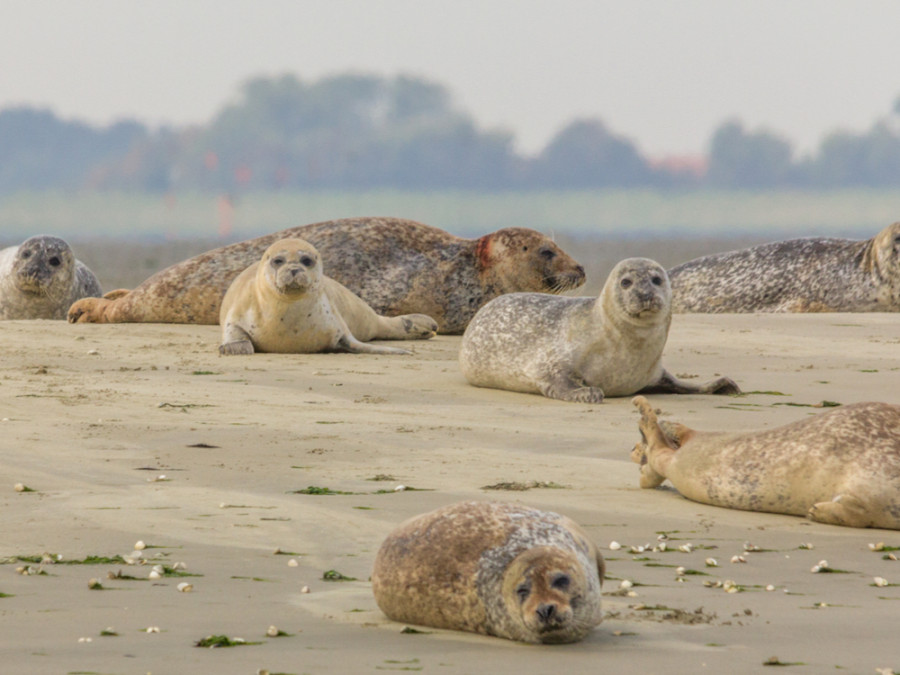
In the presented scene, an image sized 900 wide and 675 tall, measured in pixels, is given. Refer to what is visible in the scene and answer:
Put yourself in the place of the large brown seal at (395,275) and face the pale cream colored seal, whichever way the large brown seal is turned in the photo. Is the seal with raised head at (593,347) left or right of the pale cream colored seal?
left

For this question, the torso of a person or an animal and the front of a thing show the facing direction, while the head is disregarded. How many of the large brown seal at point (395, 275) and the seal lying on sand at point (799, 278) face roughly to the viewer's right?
2

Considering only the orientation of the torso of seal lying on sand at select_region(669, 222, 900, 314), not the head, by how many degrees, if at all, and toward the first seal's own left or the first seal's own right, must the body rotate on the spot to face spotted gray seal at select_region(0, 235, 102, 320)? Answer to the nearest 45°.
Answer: approximately 180°

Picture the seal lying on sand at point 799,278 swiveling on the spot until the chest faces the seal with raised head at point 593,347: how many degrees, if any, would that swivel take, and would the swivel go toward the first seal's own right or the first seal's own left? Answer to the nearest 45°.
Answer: approximately 90° to the first seal's own right

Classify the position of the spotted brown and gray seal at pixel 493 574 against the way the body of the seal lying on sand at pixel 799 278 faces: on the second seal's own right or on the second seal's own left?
on the second seal's own right

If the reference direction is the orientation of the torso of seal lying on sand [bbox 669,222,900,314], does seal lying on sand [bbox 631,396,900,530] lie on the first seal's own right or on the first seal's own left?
on the first seal's own right

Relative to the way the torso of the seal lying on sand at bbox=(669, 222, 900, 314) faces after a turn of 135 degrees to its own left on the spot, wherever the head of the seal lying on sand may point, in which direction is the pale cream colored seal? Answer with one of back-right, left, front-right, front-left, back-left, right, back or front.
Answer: left

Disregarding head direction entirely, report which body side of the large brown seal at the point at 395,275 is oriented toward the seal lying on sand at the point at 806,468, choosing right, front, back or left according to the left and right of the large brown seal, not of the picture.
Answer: right

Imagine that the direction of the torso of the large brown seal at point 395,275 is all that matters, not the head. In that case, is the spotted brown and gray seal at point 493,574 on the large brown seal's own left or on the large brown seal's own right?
on the large brown seal's own right

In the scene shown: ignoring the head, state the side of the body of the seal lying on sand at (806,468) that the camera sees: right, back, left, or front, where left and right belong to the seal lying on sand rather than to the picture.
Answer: right

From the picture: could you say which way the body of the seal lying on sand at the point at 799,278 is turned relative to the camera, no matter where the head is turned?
to the viewer's right

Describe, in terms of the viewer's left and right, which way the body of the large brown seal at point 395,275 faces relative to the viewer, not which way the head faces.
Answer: facing to the right of the viewer

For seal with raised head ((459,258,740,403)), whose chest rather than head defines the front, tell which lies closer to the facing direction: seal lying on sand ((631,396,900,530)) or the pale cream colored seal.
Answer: the seal lying on sand

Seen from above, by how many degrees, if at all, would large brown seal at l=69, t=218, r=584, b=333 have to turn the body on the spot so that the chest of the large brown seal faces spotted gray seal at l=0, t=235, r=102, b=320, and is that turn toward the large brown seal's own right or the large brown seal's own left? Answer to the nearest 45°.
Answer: approximately 180°
